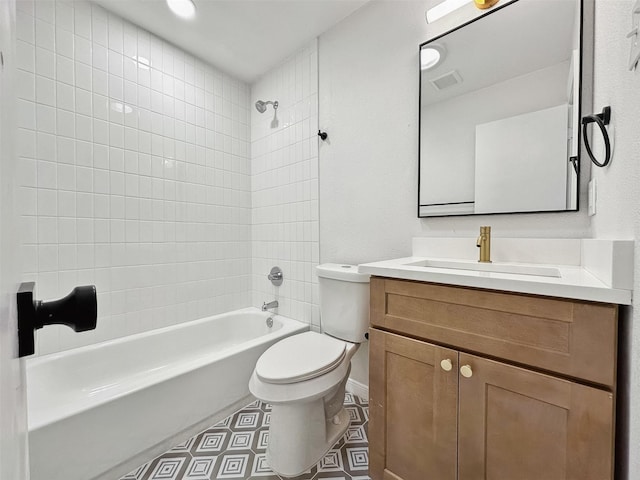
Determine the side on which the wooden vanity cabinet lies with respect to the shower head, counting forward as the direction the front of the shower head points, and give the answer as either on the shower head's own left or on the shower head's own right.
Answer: on the shower head's own left

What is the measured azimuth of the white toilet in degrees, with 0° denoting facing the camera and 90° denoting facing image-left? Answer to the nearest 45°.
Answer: approximately 45°

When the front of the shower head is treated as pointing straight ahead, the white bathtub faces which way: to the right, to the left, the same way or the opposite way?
to the left

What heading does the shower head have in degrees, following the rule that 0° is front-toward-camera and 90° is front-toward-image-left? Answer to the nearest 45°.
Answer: approximately 45°

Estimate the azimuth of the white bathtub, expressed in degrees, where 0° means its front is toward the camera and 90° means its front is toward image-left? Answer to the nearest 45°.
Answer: approximately 315°
